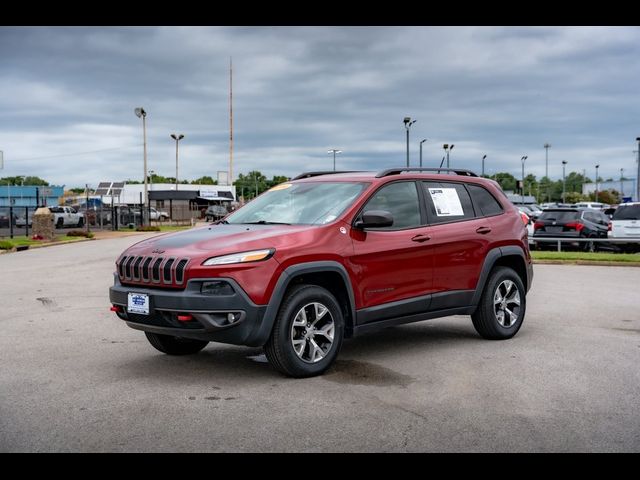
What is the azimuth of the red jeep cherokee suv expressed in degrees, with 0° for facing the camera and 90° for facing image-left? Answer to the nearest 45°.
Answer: approximately 45°
